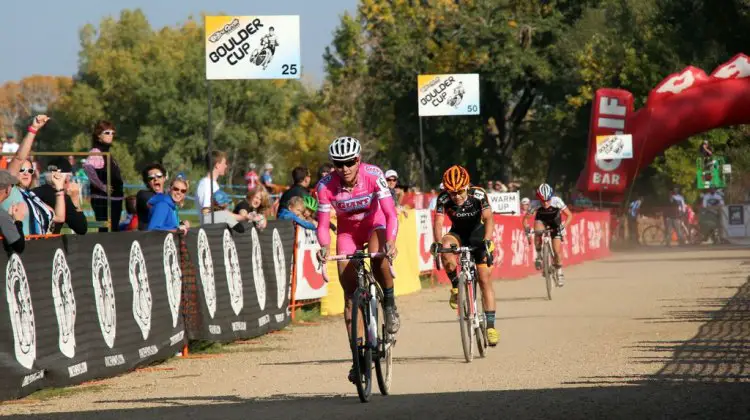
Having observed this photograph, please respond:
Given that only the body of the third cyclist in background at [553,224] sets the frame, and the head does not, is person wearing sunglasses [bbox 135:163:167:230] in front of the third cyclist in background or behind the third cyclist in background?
in front

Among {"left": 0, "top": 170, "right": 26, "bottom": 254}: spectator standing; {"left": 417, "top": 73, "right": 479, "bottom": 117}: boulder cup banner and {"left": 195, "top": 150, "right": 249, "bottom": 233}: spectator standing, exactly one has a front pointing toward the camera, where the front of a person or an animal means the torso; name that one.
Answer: the boulder cup banner

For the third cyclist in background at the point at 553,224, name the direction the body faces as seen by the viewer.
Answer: toward the camera

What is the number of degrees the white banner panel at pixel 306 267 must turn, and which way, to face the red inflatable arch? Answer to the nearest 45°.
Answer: approximately 90° to its left

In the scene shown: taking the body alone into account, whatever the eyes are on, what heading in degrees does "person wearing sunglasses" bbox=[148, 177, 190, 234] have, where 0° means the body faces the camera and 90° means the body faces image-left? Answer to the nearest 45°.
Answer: approximately 315°

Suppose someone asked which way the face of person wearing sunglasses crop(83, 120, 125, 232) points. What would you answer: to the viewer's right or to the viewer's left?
to the viewer's right

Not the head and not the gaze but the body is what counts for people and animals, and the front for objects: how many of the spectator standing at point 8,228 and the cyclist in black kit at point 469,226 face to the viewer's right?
1

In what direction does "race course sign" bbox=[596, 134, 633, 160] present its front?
toward the camera

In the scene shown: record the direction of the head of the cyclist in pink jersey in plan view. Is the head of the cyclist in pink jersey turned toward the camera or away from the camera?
toward the camera

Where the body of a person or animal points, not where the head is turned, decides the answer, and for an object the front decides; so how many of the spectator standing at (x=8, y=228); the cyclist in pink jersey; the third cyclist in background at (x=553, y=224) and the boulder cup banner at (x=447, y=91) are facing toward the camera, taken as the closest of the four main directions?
3

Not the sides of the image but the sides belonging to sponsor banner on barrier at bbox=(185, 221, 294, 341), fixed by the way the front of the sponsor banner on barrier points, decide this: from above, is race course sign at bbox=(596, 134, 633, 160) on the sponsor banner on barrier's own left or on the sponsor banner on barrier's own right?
on the sponsor banner on barrier's own left

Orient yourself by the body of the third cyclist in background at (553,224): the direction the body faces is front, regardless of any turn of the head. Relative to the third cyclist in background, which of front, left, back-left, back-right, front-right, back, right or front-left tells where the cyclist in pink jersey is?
front
